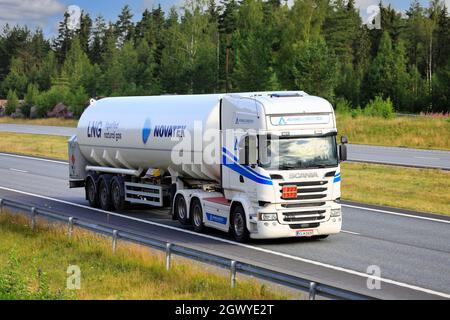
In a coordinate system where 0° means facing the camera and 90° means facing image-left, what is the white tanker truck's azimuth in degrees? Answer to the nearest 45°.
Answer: approximately 315°
